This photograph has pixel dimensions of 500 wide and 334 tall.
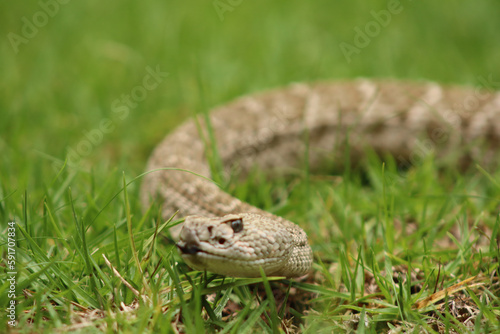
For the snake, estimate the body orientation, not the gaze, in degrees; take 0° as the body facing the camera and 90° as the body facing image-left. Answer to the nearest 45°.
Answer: approximately 45°
